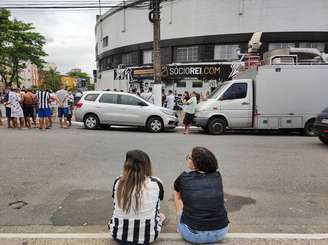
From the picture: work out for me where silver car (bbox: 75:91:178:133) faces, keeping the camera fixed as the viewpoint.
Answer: facing to the right of the viewer

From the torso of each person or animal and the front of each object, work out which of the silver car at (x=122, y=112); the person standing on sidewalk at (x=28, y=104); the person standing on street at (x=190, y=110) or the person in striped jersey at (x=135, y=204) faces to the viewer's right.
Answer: the silver car

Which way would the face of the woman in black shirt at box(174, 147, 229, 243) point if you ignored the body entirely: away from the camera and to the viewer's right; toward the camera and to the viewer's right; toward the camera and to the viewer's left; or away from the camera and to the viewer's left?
away from the camera and to the viewer's left

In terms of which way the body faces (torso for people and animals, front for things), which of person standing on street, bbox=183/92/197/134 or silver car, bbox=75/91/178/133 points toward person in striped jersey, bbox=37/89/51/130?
the person standing on street

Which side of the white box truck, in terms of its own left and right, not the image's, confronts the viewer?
left

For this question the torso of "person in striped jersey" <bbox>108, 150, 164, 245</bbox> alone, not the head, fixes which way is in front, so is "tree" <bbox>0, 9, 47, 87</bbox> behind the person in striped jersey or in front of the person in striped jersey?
in front

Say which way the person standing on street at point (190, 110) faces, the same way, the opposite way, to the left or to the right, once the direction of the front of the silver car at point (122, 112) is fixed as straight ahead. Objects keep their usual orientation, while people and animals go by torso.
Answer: the opposite way

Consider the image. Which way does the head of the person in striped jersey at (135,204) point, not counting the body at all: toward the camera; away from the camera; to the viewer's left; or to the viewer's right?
away from the camera

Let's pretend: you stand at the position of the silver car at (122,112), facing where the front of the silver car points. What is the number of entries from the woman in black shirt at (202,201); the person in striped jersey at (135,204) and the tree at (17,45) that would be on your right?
2

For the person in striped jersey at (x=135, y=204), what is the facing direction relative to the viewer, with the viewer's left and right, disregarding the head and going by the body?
facing away from the viewer

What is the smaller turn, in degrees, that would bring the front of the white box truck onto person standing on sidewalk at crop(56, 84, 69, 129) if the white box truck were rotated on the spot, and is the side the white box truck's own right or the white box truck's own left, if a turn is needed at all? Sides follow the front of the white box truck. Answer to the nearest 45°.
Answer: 0° — it already faces them

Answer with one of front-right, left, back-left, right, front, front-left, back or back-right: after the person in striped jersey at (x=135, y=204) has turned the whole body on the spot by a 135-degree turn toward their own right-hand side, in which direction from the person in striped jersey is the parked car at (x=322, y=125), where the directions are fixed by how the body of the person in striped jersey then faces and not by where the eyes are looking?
left

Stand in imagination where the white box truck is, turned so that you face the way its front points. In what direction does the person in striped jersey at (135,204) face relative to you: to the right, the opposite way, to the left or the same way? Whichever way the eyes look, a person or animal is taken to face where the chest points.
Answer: to the right

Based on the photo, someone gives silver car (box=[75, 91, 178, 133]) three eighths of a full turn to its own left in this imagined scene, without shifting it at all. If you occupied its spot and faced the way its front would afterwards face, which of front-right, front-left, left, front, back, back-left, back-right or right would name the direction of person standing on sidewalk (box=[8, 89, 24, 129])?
front-left

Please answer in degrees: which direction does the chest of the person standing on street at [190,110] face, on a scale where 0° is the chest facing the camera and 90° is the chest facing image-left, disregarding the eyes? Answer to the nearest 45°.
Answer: approximately 90°

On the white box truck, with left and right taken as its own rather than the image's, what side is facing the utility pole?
front

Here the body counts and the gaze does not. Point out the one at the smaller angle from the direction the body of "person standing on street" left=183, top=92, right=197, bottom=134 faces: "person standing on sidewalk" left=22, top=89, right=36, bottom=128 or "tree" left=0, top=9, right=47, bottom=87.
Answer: the person standing on sidewalk
